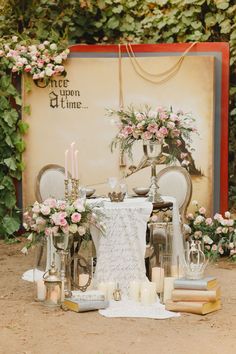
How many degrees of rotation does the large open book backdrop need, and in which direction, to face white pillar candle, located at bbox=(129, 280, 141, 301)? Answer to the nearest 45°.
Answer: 0° — it already faces it

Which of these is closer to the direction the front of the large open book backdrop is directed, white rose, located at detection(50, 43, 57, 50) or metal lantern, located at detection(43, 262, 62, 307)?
the metal lantern

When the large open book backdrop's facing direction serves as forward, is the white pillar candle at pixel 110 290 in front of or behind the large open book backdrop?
in front

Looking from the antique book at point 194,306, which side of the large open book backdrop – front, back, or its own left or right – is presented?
front

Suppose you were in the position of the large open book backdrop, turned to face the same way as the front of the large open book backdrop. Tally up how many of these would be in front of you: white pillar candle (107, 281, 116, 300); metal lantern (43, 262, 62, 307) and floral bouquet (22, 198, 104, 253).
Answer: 3

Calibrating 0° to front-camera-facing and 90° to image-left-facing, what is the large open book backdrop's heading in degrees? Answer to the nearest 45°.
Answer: approximately 0°

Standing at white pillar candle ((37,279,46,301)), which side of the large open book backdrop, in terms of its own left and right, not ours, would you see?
front

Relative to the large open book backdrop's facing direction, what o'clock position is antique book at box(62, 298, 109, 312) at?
The antique book is roughly at 12 o'clock from the large open book backdrop.

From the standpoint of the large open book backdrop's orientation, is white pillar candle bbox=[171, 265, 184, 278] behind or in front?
in front

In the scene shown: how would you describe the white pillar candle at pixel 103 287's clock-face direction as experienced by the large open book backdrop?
The white pillar candle is roughly at 12 o'clock from the large open book backdrop.

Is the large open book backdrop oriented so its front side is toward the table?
yes

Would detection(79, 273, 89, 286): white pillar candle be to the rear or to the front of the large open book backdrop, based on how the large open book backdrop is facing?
to the front
